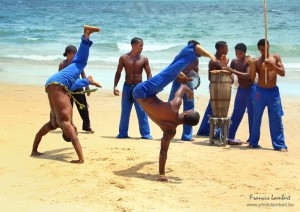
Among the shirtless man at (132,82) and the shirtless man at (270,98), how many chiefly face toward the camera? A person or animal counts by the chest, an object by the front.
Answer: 2

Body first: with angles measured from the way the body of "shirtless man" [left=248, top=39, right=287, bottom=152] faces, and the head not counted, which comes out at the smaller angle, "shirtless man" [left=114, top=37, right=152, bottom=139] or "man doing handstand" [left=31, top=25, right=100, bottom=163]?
the man doing handstand

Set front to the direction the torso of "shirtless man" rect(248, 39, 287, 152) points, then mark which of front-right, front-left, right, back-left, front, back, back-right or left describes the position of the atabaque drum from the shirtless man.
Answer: right

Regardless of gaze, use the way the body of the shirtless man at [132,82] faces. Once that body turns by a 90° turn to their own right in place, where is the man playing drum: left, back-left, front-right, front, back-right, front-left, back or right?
back

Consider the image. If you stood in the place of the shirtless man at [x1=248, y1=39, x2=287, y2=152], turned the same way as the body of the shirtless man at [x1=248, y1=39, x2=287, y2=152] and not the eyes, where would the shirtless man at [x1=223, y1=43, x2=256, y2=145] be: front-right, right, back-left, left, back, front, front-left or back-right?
back-right

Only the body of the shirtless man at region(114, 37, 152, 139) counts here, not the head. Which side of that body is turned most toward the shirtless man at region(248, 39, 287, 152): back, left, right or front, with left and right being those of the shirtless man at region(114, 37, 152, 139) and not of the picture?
left

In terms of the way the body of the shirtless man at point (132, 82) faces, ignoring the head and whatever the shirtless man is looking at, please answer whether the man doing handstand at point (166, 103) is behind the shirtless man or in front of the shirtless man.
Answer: in front

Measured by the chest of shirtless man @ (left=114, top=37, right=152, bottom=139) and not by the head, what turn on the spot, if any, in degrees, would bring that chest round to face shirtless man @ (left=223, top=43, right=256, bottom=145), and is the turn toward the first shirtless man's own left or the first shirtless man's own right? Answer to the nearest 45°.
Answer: approximately 90° to the first shirtless man's own left

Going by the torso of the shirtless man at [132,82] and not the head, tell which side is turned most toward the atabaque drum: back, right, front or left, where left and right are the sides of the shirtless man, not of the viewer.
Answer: left

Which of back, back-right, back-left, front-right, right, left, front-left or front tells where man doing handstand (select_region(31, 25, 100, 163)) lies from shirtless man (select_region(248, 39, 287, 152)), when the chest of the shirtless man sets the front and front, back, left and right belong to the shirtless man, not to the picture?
front-right
